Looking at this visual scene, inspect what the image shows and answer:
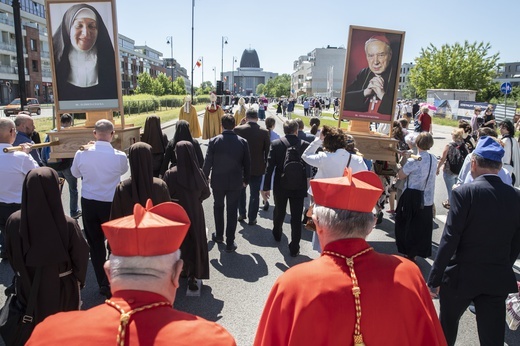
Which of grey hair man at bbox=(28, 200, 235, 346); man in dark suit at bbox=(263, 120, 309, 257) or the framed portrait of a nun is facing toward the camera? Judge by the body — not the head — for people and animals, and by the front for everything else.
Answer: the framed portrait of a nun

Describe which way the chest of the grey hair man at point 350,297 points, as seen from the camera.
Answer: away from the camera

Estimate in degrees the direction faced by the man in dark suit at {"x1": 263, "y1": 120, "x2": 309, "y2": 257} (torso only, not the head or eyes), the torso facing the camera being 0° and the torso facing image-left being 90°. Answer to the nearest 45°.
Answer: approximately 180°

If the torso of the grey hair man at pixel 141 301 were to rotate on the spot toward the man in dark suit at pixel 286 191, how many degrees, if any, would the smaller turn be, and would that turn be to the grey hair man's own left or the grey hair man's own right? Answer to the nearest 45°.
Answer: approximately 45° to the grey hair man's own right

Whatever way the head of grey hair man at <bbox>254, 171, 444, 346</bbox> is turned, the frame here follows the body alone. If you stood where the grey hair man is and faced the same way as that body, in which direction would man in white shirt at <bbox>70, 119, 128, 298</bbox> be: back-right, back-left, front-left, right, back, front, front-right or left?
front-left

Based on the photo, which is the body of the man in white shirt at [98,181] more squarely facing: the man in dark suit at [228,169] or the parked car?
the parked car

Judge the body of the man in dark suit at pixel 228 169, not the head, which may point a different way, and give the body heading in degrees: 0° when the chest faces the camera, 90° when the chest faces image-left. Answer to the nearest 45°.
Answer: approximately 180°

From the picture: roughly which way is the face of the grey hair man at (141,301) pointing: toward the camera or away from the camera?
away from the camera

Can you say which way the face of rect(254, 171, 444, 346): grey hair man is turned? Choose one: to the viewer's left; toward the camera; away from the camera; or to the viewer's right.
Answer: away from the camera

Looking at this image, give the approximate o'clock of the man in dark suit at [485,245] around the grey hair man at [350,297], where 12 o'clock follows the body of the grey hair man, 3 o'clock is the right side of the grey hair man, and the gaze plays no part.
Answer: The man in dark suit is roughly at 1 o'clock from the grey hair man.

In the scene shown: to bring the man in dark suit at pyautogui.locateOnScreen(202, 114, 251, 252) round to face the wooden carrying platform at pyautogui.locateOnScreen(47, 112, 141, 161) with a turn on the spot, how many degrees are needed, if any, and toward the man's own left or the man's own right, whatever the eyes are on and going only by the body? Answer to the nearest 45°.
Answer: approximately 90° to the man's own left

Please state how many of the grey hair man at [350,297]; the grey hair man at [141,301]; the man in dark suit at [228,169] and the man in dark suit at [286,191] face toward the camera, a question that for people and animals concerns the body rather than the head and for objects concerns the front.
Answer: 0

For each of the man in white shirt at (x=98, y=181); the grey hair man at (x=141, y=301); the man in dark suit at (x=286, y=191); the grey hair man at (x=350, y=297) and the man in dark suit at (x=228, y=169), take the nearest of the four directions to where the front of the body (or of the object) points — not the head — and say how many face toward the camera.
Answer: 0

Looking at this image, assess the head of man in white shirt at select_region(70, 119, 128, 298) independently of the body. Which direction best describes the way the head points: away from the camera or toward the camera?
away from the camera

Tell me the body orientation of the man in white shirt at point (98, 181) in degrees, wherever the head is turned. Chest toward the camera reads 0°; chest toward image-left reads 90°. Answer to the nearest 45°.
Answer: approximately 180°

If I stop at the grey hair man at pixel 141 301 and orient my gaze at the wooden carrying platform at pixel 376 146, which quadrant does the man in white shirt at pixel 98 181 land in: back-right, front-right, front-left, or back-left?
front-left

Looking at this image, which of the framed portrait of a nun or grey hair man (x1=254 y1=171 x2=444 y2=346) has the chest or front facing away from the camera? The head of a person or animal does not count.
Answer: the grey hair man

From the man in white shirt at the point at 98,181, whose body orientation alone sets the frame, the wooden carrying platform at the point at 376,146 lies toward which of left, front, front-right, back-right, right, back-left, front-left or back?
right

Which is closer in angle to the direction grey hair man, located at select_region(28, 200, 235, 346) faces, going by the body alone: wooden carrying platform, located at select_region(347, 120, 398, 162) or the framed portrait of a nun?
the framed portrait of a nun

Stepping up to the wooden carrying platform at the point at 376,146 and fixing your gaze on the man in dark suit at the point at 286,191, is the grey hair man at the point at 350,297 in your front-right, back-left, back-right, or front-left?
front-left

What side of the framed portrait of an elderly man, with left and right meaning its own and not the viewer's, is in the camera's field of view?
front
